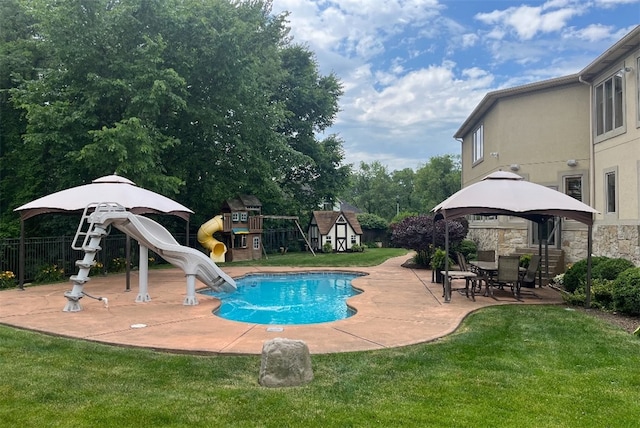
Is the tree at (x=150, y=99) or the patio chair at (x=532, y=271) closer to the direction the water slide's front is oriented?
the patio chair

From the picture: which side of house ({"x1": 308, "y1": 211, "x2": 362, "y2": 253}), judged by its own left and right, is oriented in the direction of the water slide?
front

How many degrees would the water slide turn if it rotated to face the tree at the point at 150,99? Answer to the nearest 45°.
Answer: approximately 90° to its left

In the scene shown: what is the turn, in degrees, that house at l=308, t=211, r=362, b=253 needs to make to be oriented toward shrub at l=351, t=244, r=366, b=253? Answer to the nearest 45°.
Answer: approximately 90° to its left

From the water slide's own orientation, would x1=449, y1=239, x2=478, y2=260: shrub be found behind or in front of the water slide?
in front

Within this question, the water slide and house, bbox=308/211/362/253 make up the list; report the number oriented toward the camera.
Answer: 1

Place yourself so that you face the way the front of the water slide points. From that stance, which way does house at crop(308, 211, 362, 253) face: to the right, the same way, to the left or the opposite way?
to the right

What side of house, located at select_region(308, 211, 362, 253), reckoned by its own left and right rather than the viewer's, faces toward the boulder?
front

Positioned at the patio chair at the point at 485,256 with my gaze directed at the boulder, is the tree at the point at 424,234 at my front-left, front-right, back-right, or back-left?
back-right

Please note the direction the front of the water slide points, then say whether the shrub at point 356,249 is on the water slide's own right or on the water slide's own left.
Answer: on the water slide's own left

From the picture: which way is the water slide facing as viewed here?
to the viewer's right

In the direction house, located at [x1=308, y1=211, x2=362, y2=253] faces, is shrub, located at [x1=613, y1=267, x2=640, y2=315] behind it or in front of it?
in front

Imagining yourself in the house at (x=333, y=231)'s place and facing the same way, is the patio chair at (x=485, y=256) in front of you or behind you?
in front

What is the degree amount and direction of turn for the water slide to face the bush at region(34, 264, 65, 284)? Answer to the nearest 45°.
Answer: approximately 135° to its left
